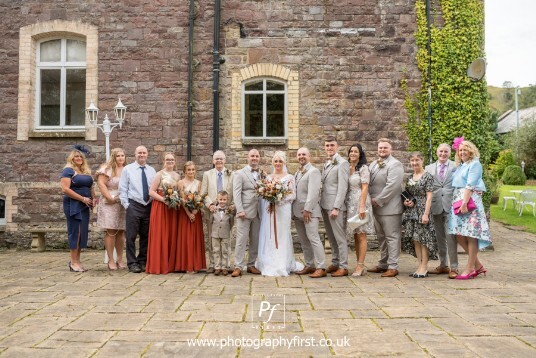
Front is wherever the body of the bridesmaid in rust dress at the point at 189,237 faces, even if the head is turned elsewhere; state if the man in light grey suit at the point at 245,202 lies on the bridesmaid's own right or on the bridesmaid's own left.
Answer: on the bridesmaid's own left

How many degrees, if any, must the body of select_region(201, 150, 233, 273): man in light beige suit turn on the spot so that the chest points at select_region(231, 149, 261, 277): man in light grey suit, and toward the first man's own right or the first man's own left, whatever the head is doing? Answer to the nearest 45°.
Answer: approximately 90° to the first man's own left

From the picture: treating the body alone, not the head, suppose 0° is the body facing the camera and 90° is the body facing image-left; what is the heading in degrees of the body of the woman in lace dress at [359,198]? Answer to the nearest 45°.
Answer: approximately 45°

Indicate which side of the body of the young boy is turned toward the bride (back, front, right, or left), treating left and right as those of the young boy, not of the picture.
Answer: left

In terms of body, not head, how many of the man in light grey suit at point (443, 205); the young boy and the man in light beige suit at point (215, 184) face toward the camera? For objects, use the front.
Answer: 3

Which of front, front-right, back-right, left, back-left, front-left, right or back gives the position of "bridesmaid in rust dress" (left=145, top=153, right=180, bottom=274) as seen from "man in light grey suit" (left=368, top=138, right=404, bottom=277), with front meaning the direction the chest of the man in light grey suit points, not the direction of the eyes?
front-right

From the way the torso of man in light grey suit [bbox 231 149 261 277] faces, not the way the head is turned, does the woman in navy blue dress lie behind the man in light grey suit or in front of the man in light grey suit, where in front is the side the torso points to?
behind

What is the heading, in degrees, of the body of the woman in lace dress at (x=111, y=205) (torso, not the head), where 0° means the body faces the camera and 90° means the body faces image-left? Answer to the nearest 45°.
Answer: approximately 315°

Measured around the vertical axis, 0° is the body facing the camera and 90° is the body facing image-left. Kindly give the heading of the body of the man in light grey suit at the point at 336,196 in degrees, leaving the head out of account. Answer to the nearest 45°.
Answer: approximately 45°

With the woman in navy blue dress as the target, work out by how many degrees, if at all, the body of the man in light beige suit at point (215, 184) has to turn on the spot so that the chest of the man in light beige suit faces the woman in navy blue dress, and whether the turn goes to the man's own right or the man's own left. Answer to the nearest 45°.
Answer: approximately 90° to the man's own right

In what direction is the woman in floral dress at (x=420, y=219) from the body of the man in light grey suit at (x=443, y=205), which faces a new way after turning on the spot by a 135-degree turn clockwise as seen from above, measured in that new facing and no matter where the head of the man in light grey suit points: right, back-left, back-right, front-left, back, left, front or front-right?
left
